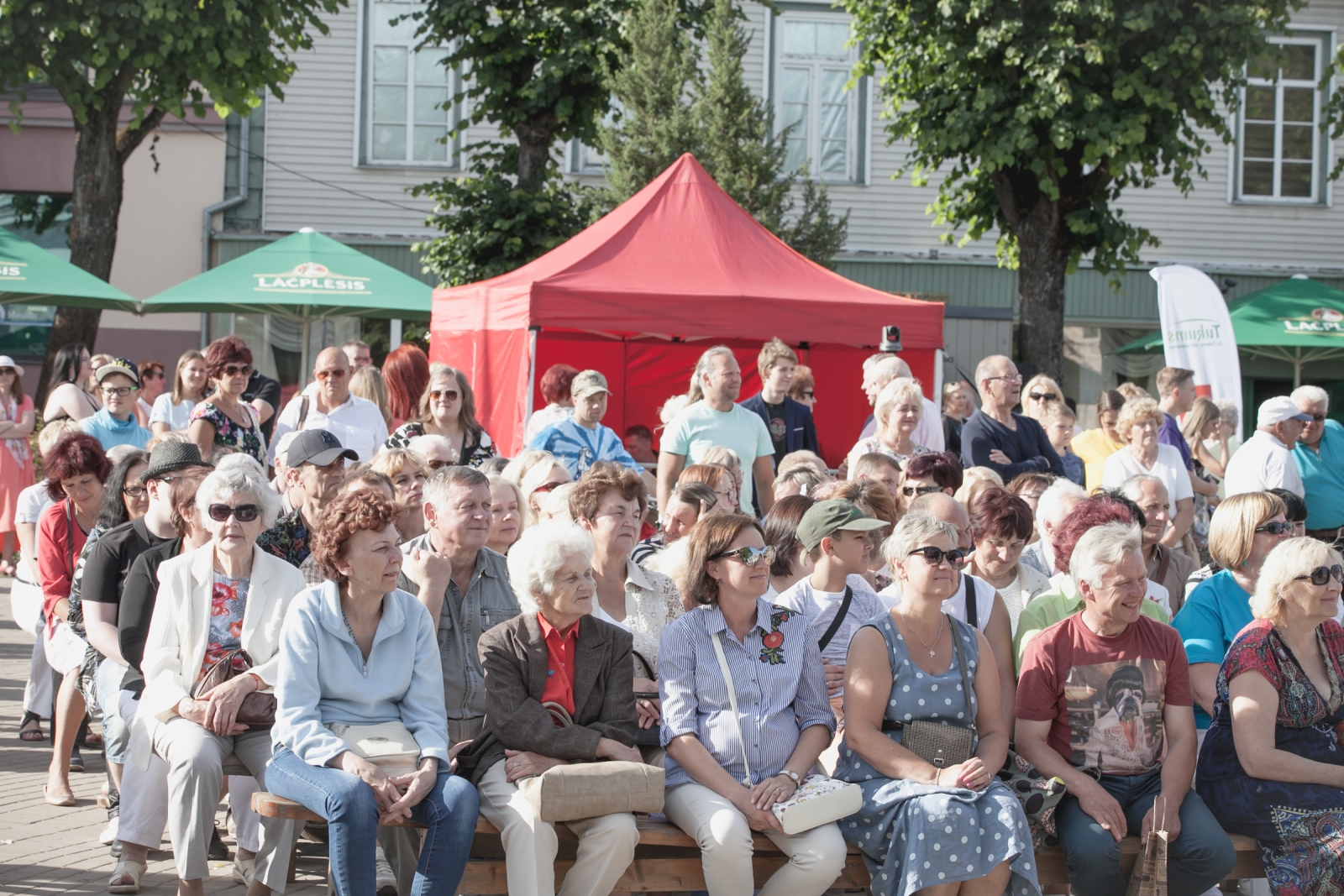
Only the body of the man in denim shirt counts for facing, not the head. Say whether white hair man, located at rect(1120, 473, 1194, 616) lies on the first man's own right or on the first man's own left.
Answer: on the first man's own left

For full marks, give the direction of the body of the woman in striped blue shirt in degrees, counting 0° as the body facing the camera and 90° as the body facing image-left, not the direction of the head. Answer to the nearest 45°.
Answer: approximately 315°

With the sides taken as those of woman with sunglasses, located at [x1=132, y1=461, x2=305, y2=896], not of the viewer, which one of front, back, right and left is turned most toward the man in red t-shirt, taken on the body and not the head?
left

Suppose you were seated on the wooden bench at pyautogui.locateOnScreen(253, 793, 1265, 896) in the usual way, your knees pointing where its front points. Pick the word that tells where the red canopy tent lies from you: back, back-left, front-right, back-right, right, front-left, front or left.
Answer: back

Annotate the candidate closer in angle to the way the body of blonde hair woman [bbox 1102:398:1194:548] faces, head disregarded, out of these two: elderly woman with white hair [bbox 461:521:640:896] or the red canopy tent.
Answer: the elderly woman with white hair

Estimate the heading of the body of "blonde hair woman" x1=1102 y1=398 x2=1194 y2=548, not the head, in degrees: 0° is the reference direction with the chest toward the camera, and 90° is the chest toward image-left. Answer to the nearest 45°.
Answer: approximately 0°

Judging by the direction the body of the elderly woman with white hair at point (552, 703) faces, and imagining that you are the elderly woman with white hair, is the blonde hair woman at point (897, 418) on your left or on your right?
on your left

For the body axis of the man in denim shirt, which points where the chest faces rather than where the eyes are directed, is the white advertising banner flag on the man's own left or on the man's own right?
on the man's own left

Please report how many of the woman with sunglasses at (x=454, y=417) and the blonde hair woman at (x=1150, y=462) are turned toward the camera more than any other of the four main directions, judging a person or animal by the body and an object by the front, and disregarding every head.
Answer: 2
